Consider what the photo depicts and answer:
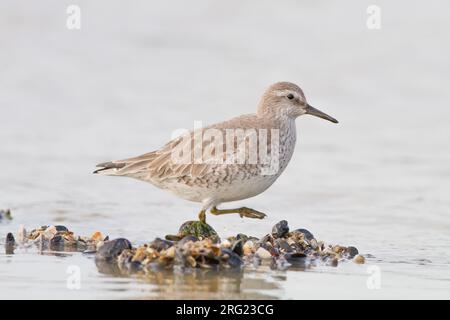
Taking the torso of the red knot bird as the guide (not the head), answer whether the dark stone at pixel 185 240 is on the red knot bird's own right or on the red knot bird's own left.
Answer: on the red knot bird's own right

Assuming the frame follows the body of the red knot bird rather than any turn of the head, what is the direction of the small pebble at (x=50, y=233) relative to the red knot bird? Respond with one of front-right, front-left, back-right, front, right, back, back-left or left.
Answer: back

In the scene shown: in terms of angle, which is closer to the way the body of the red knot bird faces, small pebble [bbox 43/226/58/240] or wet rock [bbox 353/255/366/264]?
the wet rock

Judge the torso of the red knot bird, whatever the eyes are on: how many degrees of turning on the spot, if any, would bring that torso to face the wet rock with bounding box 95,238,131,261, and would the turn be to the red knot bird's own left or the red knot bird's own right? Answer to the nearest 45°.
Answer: approximately 135° to the red knot bird's own right

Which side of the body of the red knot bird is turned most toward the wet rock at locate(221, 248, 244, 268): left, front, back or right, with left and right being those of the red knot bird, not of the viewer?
right

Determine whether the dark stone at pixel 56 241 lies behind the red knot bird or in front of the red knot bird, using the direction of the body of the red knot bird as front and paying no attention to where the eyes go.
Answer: behind

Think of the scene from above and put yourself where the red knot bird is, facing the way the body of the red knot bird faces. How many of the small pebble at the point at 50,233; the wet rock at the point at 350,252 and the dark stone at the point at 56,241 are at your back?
2

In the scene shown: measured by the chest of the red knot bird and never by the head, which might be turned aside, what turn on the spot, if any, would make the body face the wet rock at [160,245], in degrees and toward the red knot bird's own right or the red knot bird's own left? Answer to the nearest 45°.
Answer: approximately 135° to the red knot bird's own right

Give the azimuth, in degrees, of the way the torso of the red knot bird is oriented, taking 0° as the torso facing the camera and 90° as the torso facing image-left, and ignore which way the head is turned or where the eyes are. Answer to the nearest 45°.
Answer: approximately 270°
